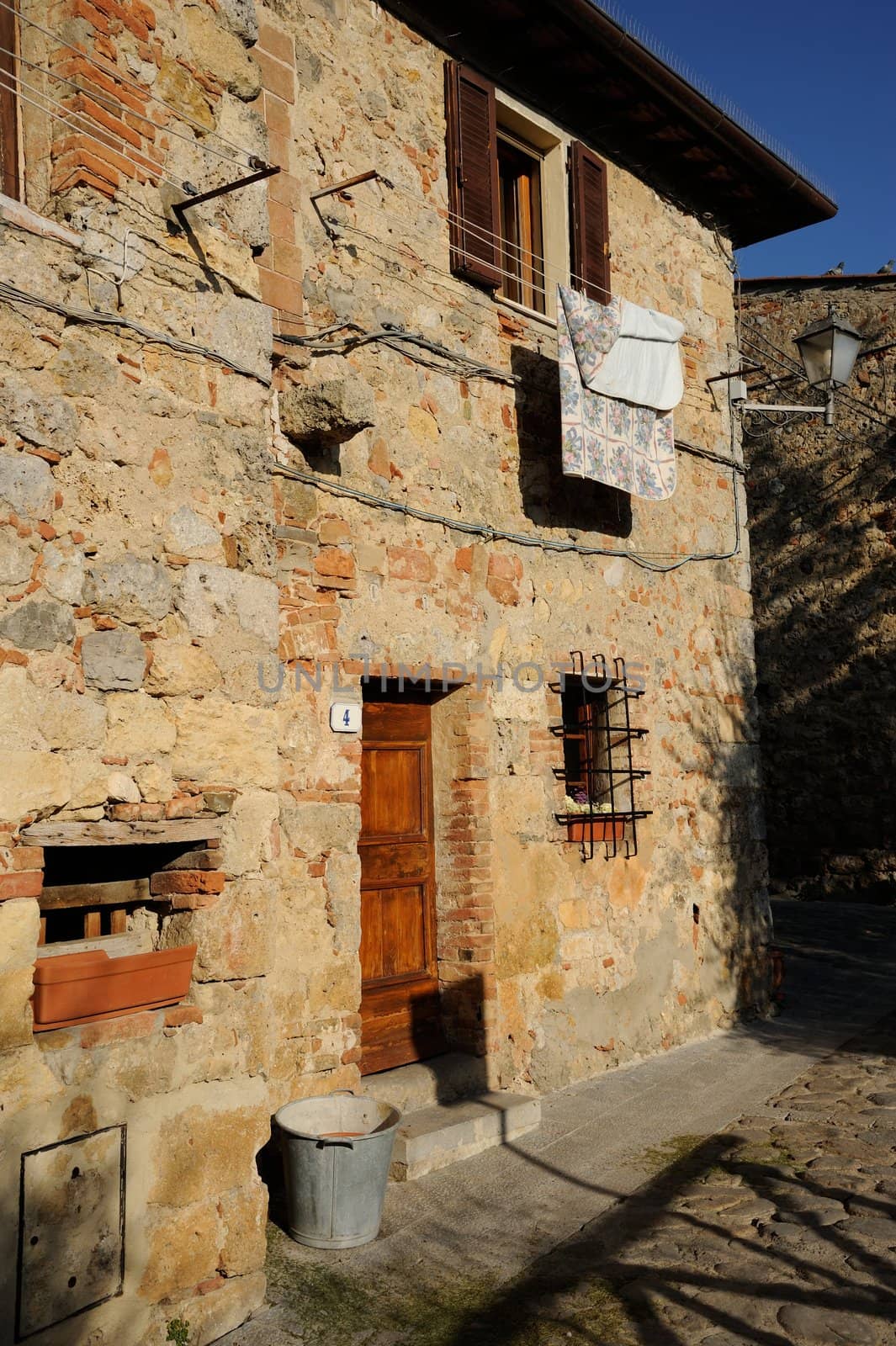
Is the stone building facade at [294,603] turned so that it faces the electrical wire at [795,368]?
no

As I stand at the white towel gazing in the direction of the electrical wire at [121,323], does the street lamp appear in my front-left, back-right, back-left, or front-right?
back-left

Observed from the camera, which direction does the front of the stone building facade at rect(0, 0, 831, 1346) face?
facing the viewer and to the right of the viewer
